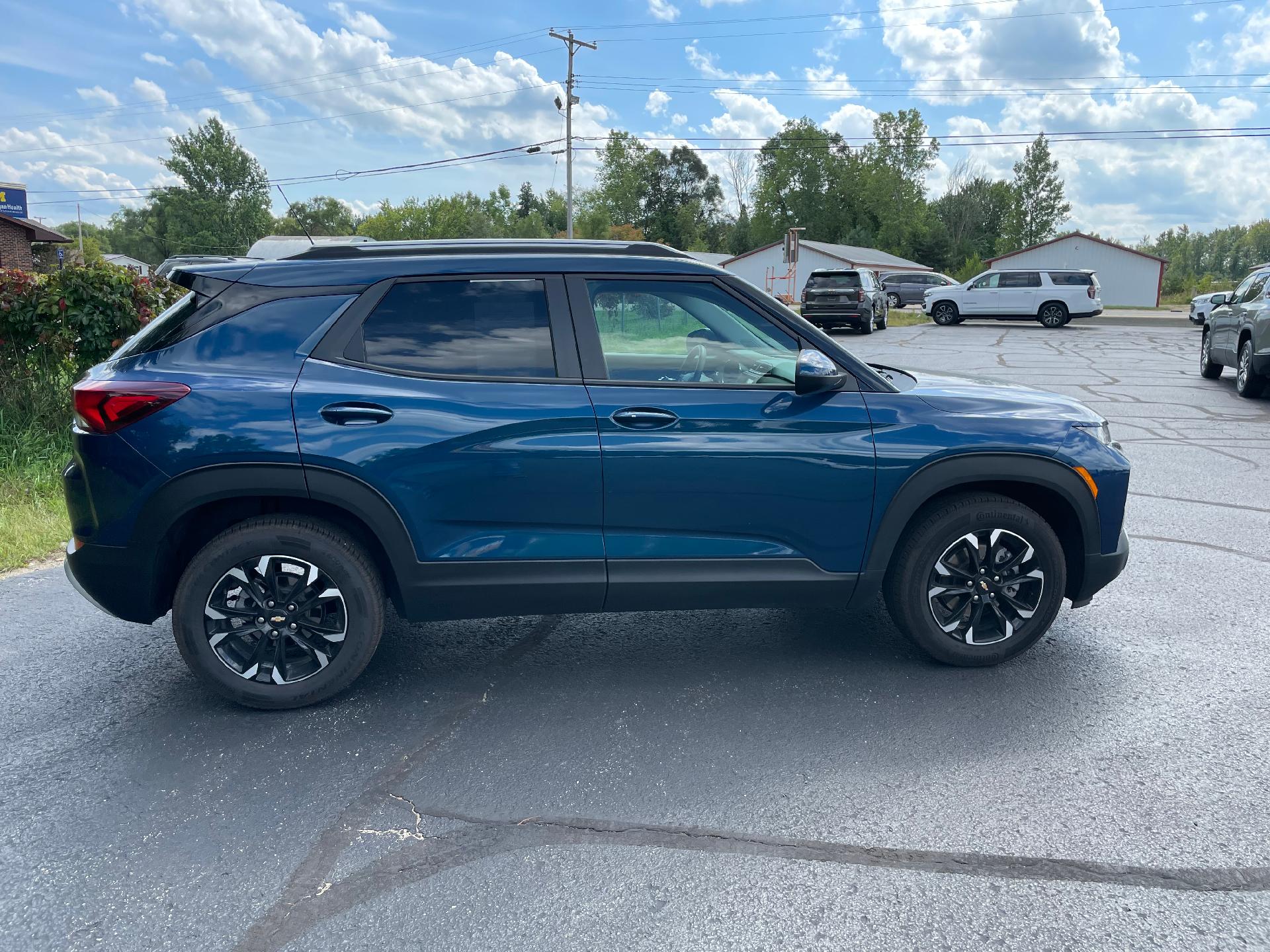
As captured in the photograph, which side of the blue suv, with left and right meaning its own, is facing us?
right

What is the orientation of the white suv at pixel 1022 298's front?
to the viewer's left
